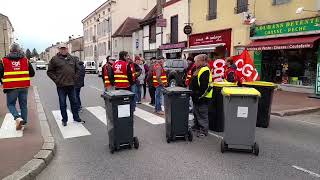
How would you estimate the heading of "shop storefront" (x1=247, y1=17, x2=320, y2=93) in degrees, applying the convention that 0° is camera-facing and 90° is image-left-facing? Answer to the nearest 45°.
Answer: approximately 45°

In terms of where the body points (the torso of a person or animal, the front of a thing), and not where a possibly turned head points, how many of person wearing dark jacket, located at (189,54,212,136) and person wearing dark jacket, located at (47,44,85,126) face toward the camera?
1

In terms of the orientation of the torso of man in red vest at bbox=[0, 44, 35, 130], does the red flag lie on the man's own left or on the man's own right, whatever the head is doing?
on the man's own right

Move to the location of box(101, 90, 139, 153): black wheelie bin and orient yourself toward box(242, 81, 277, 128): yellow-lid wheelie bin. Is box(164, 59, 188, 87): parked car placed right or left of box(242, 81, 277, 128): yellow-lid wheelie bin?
left

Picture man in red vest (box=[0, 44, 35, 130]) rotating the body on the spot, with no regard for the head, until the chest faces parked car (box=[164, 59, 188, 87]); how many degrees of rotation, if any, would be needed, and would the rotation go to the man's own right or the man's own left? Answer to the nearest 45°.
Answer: approximately 45° to the man's own right

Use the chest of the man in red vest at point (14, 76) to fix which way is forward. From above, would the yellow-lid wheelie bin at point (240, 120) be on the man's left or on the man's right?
on the man's right

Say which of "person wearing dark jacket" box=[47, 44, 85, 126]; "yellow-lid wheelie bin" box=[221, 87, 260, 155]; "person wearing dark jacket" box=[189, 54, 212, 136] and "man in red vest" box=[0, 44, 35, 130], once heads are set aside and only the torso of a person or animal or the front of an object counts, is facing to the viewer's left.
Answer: "person wearing dark jacket" box=[189, 54, 212, 136]

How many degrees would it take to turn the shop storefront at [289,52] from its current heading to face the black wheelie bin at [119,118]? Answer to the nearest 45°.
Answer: approximately 45° to its left

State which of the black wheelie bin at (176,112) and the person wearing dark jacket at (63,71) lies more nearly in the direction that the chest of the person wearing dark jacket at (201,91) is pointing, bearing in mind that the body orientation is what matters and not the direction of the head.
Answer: the person wearing dark jacket

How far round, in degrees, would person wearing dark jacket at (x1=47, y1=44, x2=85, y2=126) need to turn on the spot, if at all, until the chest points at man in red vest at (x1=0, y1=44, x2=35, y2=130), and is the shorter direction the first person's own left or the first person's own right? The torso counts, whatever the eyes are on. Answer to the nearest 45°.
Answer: approximately 90° to the first person's own right

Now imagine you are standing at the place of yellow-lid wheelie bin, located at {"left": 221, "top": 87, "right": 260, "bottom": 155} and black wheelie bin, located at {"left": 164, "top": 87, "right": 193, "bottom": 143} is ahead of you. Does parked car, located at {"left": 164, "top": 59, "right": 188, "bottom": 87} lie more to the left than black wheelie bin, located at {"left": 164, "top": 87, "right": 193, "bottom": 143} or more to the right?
right

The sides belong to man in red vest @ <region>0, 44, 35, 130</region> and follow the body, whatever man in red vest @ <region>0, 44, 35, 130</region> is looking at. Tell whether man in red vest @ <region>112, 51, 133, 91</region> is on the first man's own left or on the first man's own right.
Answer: on the first man's own right

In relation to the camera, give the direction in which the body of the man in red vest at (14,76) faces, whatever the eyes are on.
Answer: away from the camera
